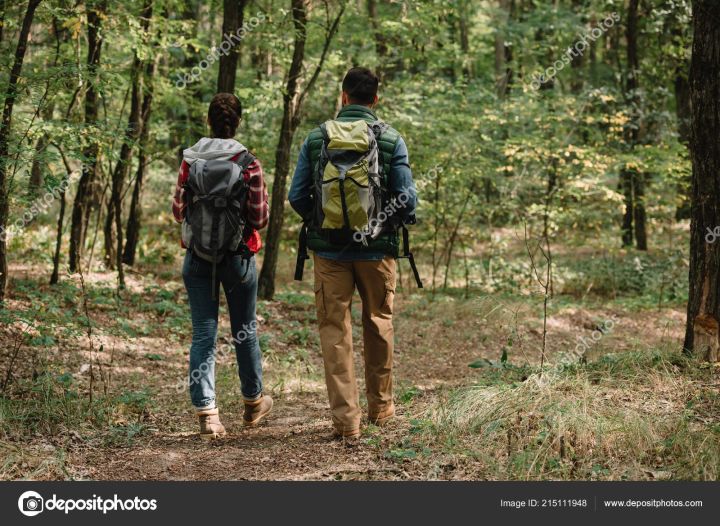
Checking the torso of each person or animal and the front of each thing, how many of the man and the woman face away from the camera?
2

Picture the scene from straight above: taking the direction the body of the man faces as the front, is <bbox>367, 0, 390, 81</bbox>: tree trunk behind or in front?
in front

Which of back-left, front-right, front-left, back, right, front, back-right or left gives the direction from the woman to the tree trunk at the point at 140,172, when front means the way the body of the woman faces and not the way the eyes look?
front

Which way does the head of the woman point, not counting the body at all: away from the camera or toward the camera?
away from the camera

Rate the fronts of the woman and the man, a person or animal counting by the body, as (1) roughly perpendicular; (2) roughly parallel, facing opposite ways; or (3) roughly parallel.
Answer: roughly parallel

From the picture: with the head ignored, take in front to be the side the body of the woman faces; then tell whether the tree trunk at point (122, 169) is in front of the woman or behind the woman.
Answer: in front

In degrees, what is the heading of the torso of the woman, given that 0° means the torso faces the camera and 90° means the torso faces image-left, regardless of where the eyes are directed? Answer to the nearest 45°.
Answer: approximately 180°

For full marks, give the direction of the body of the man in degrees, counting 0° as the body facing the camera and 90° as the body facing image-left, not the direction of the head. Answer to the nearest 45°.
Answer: approximately 180°
